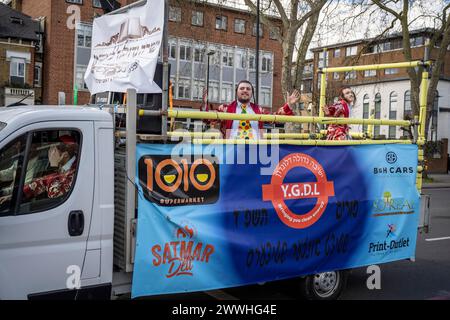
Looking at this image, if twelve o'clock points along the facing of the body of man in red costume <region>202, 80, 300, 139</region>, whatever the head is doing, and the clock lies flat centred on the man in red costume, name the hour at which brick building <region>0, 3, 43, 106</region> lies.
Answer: The brick building is roughly at 5 o'clock from the man in red costume.

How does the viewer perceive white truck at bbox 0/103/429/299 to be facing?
facing to the left of the viewer

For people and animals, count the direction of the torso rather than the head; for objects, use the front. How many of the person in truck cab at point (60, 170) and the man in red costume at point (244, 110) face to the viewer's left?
1

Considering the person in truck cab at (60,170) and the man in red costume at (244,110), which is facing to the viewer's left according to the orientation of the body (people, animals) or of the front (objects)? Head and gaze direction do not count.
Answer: the person in truck cab

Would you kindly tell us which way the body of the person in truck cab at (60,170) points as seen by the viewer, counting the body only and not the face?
to the viewer's left

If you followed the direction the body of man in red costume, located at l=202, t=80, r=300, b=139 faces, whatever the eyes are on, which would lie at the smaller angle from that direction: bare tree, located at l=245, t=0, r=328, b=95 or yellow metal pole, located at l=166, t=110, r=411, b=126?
the yellow metal pole

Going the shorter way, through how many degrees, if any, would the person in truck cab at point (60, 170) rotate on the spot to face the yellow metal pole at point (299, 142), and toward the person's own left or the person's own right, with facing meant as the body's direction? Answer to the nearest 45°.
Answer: approximately 180°

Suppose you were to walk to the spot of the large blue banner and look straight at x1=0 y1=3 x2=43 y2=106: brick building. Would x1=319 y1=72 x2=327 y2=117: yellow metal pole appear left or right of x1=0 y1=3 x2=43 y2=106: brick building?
right

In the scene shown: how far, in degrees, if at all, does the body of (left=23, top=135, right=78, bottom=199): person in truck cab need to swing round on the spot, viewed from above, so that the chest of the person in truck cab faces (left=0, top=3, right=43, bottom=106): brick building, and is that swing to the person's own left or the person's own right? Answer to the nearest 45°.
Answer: approximately 90° to the person's own right
